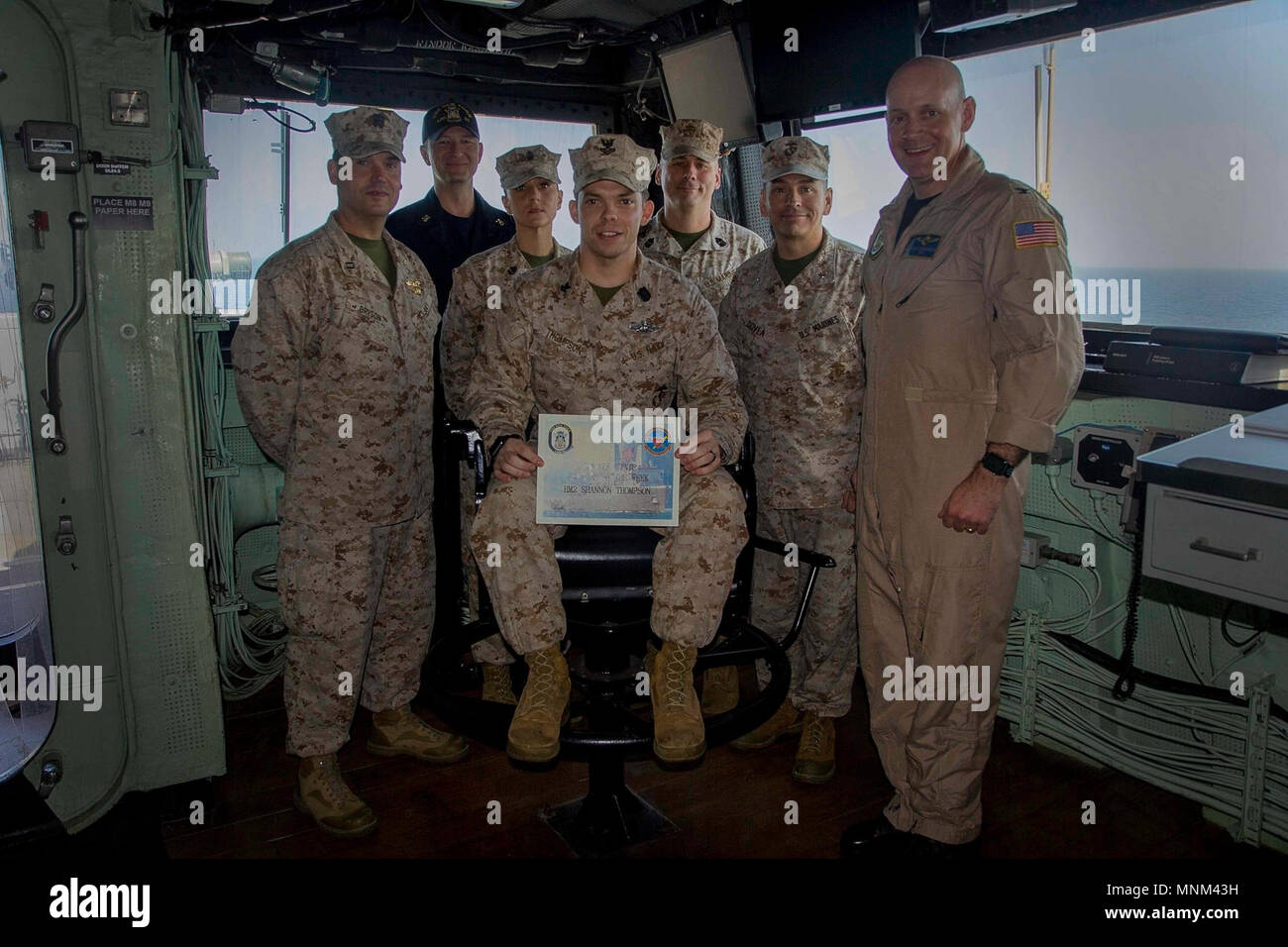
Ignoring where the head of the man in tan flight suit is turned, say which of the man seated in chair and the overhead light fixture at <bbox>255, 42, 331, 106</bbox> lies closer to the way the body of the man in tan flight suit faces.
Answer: the man seated in chair

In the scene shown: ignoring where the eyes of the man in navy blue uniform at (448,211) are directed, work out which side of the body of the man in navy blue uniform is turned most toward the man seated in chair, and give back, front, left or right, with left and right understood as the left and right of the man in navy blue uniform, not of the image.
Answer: front

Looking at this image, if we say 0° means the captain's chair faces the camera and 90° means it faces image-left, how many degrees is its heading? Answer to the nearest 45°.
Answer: approximately 0°

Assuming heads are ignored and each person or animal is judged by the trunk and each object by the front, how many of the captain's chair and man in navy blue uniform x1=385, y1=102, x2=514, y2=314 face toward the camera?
2

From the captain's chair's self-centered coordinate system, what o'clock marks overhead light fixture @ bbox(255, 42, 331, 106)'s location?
The overhead light fixture is roughly at 5 o'clock from the captain's chair.

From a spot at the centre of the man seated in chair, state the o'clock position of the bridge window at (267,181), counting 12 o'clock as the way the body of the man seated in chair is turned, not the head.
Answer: The bridge window is roughly at 5 o'clock from the man seated in chair.

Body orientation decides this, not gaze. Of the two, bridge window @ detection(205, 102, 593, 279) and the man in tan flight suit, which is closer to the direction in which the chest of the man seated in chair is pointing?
the man in tan flight suit

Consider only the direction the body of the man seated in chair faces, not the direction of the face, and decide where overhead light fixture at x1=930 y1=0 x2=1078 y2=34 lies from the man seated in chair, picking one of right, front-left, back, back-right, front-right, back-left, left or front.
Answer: back-left

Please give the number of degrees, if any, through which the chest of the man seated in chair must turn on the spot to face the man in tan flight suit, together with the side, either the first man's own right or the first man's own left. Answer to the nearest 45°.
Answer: approximately 90° to the first man's own left

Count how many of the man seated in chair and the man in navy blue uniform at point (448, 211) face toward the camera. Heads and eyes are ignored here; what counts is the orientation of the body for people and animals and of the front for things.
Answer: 2
